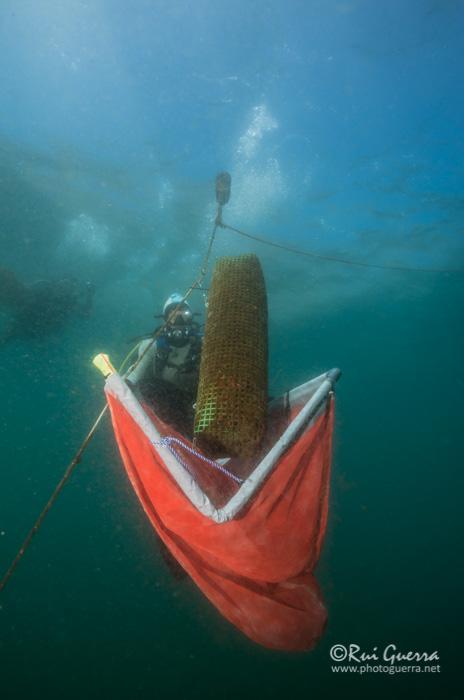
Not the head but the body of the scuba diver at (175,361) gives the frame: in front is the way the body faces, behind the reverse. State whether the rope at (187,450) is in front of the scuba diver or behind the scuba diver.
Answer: in front

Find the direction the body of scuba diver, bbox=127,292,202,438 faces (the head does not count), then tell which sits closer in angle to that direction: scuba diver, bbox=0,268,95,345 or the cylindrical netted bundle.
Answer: the cylindrical netted bundle

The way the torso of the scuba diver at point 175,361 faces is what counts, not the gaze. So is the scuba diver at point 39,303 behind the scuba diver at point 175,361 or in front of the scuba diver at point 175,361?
behind

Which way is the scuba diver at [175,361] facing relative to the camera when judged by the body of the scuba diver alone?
toward the camera

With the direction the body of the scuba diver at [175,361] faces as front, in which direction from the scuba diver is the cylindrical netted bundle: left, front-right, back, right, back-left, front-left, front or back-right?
front

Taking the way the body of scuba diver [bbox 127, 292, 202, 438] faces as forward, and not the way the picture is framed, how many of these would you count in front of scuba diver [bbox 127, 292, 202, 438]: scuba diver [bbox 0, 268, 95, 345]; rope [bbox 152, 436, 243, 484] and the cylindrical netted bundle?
2

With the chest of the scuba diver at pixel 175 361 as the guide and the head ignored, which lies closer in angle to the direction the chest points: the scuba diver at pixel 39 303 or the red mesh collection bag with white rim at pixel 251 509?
the red mesh collection bag with white rim

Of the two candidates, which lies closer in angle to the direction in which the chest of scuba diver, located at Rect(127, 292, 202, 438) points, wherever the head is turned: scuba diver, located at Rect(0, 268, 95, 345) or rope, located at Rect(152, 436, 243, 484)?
the rope
